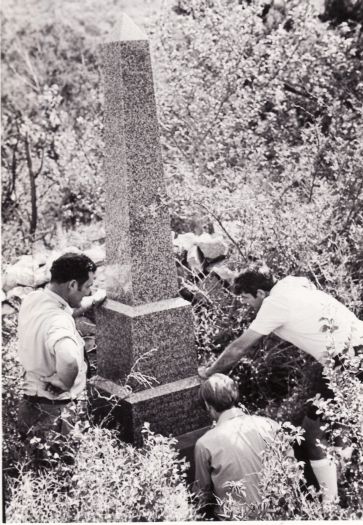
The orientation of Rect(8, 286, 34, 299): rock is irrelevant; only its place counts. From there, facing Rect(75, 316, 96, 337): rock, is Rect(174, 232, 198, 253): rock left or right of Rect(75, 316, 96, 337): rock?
left

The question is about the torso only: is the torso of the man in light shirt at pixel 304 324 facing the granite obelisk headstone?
yes

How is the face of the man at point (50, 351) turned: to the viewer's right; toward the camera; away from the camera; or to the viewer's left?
to the viewer's right

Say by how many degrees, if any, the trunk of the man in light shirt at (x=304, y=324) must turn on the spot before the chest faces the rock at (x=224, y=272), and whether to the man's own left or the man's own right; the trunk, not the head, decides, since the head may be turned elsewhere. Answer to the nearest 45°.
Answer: approximately 45° to the man's own right

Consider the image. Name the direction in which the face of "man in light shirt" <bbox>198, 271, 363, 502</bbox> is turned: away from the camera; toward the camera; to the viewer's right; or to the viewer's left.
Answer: to the viewer's left

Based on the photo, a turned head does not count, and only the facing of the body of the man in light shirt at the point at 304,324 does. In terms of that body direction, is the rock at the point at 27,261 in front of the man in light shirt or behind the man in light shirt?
in front

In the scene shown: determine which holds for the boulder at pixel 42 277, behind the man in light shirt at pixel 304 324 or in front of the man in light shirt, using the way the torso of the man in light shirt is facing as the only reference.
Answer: in front

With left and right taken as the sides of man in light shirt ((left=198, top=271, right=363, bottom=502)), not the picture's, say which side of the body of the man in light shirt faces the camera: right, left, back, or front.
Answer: left

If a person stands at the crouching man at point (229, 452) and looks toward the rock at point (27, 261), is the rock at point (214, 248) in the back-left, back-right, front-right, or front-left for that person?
front-right

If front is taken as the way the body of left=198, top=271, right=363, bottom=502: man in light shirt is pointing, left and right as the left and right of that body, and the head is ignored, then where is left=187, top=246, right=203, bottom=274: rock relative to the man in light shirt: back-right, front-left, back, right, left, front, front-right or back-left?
front-right

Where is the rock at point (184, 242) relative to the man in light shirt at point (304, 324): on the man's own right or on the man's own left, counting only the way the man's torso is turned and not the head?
on the man's own right

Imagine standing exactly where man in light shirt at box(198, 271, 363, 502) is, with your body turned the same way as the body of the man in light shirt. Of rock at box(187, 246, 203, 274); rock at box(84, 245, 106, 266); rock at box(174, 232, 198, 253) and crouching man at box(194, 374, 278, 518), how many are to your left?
1
